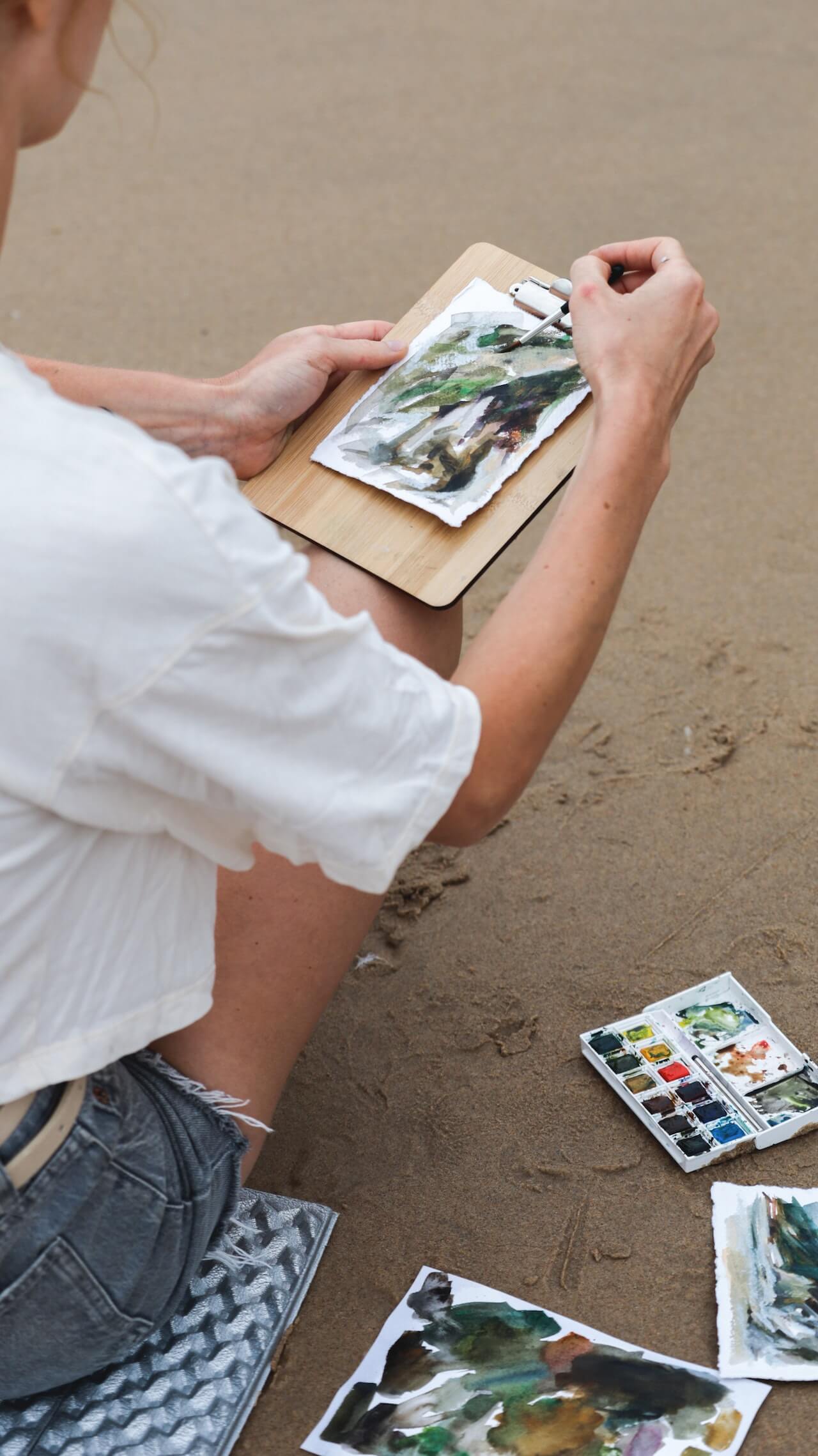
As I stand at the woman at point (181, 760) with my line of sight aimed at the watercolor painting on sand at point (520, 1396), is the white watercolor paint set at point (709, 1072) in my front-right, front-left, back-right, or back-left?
front-left

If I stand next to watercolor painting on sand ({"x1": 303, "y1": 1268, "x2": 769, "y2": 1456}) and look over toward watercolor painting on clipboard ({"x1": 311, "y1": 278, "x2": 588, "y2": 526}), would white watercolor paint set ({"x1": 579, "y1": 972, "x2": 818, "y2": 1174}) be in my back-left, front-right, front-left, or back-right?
front-right

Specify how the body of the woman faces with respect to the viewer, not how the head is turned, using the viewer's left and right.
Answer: facing away from the viewer and to the right of the viewer

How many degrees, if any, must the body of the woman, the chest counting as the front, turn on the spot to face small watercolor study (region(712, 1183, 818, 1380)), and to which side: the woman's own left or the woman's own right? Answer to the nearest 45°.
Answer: approximately 45° to the woman's own right

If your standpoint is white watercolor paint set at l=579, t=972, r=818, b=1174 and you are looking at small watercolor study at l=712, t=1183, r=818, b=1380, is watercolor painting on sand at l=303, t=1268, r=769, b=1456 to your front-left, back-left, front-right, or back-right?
front-right

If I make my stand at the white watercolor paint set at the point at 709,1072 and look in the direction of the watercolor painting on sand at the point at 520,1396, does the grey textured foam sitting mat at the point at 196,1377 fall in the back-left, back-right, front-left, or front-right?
front-right
